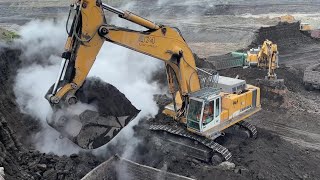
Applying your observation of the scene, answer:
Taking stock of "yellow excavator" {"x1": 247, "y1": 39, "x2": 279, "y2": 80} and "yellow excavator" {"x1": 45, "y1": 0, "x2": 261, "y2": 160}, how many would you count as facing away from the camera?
0

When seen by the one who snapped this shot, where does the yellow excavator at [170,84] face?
facing the viewer and to the left of the viewer

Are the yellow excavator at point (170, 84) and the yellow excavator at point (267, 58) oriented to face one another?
no

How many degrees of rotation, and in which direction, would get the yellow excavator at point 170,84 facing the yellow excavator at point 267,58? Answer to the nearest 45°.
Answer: approximately 180°

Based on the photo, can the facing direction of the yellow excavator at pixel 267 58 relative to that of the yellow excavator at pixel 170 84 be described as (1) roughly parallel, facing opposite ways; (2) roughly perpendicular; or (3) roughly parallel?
roughly perpendicular
